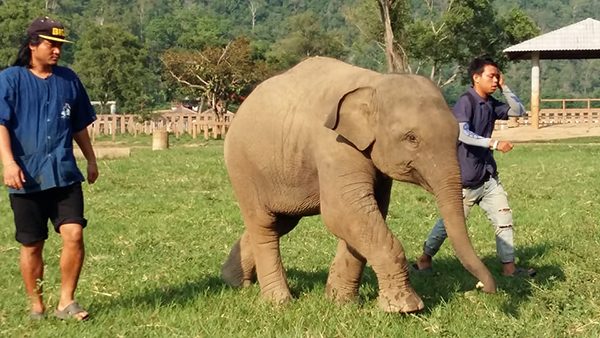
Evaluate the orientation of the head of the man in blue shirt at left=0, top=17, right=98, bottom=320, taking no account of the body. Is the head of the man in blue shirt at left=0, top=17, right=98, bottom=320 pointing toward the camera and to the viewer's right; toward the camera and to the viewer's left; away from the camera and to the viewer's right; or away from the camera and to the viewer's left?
toward the camera and to the viewer's right

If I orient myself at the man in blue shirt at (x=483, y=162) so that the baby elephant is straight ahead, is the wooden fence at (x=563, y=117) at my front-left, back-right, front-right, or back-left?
back-right

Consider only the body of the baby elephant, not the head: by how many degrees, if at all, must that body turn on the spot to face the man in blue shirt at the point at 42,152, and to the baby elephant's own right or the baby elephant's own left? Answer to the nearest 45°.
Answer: approximately 135° to the baby elephant's own right

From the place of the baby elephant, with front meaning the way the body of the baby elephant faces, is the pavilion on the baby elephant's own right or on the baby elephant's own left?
on the baby elephant's own left

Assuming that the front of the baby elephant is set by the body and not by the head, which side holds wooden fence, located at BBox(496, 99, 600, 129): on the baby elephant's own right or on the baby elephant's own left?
on the baby elephant's own left

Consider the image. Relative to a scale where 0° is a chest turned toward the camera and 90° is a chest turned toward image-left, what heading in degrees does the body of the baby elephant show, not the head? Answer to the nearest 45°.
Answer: approximately 315°

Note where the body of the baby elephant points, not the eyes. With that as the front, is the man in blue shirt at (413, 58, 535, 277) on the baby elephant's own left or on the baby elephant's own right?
on the baby elephant's own left
